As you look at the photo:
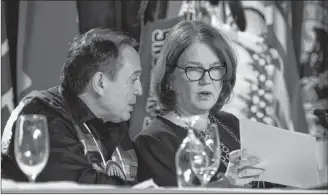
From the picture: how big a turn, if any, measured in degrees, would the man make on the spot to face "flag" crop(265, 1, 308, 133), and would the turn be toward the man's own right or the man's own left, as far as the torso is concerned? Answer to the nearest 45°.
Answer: approximately 90° to the man's own left

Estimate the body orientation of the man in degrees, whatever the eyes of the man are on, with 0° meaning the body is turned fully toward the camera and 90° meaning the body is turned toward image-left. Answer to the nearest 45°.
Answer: approximately 315°

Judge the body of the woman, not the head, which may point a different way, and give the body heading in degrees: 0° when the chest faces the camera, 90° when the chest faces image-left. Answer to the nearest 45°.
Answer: approximately 315°

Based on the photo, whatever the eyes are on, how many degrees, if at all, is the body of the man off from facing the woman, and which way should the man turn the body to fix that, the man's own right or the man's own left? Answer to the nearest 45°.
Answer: approximately 45° to the man's own left
